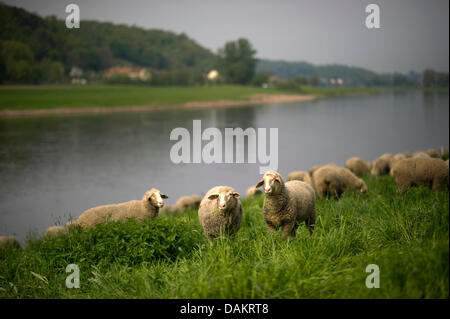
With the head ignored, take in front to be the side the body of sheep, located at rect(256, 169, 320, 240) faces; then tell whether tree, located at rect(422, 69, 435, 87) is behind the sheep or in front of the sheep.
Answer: behind

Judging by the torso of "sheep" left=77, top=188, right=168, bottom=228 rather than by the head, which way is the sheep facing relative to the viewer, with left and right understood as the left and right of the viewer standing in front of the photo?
facing to the right of the viewer

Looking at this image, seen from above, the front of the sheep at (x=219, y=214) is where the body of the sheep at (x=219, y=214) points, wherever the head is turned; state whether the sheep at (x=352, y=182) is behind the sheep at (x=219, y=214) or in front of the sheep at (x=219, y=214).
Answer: behind

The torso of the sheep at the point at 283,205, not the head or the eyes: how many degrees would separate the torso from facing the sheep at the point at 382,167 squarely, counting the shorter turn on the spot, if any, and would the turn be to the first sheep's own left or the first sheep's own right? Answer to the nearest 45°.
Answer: approximately 135° to the first sheep's own right

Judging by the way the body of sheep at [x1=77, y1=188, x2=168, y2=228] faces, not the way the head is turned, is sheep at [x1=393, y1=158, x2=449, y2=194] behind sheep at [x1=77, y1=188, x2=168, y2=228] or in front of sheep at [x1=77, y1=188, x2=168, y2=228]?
in front

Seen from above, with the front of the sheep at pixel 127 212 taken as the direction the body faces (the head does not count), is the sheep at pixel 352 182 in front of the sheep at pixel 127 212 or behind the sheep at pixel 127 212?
in front

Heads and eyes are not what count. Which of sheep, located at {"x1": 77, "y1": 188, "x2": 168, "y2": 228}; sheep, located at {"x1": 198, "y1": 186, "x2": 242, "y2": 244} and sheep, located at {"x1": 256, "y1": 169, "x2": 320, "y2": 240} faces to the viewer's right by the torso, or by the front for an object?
sheep, located at {"x1": 77, "y1": 188, "x2": 168, "y2": 228}

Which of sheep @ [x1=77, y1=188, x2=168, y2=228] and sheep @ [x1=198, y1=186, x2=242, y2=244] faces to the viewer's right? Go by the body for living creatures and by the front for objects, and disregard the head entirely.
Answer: sheep @ [x1=77, y1=188, x2=168, y2=228]

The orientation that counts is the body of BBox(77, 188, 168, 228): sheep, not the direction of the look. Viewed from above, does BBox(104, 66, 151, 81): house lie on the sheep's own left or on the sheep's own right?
on the sheep's own left
